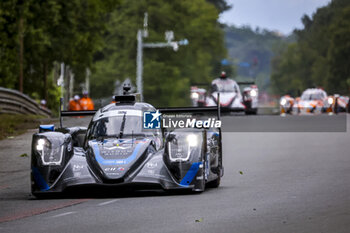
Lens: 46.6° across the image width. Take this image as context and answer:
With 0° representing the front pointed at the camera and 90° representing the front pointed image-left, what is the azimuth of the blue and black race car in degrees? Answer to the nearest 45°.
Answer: approximately 0°

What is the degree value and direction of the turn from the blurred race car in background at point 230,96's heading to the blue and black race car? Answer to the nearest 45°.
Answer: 0° — it already faces it

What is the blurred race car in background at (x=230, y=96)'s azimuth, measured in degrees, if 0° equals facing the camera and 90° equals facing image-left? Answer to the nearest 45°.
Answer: approximately 0°

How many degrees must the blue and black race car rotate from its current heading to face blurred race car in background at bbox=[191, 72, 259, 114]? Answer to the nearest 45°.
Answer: approximately 180°

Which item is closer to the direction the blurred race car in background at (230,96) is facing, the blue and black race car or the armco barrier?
the blue and black race car

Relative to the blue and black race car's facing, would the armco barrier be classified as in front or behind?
behind
